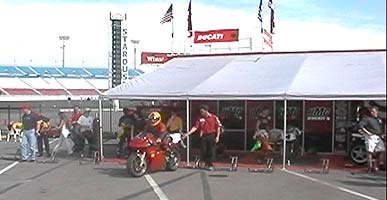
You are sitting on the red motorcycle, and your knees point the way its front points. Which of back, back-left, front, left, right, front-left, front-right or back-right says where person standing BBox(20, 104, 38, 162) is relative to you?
right

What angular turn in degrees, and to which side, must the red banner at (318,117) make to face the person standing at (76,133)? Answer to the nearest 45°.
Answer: approximately 90° to its right

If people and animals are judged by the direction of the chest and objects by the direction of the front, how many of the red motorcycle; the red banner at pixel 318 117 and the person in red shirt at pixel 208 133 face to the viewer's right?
0

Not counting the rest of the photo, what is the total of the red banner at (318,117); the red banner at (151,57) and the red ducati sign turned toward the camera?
3

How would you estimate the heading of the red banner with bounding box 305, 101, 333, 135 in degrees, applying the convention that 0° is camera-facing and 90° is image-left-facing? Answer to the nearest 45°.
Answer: approximately 0°

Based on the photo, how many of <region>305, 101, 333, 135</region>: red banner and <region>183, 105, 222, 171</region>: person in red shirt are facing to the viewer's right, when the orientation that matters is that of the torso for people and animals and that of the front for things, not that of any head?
0

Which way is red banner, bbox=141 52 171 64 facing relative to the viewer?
toward the camera

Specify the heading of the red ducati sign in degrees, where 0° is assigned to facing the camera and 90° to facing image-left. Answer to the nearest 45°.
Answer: approximately 0°

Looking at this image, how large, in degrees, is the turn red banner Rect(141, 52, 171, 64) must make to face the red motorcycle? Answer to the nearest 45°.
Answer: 0° — it already faces it
